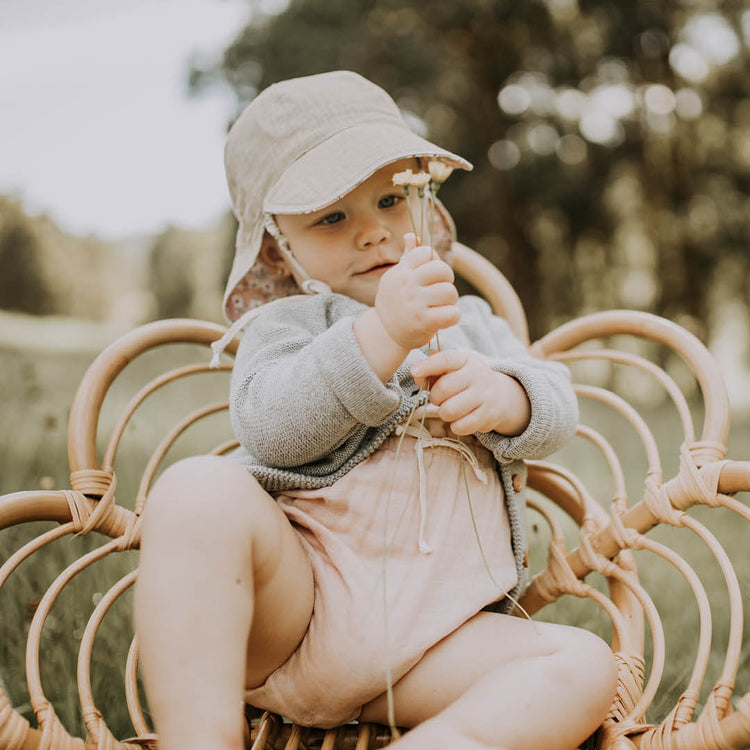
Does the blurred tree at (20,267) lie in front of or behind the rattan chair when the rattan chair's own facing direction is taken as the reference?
behind

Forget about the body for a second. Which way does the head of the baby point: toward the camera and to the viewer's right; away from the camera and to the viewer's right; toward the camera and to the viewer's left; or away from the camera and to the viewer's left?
toward the camera and to the viewer's right

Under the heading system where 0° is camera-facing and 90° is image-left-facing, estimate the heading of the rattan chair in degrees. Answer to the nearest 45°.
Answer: approximately 0°

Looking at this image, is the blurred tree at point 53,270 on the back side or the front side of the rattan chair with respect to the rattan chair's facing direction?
on the back side

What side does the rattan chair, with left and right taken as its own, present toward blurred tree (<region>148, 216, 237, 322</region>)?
back
